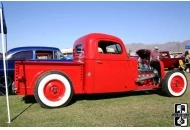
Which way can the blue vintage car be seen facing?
to the viewer's right

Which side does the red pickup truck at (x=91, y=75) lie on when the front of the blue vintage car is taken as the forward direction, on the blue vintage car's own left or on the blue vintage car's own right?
on the blue vintage car's own right
